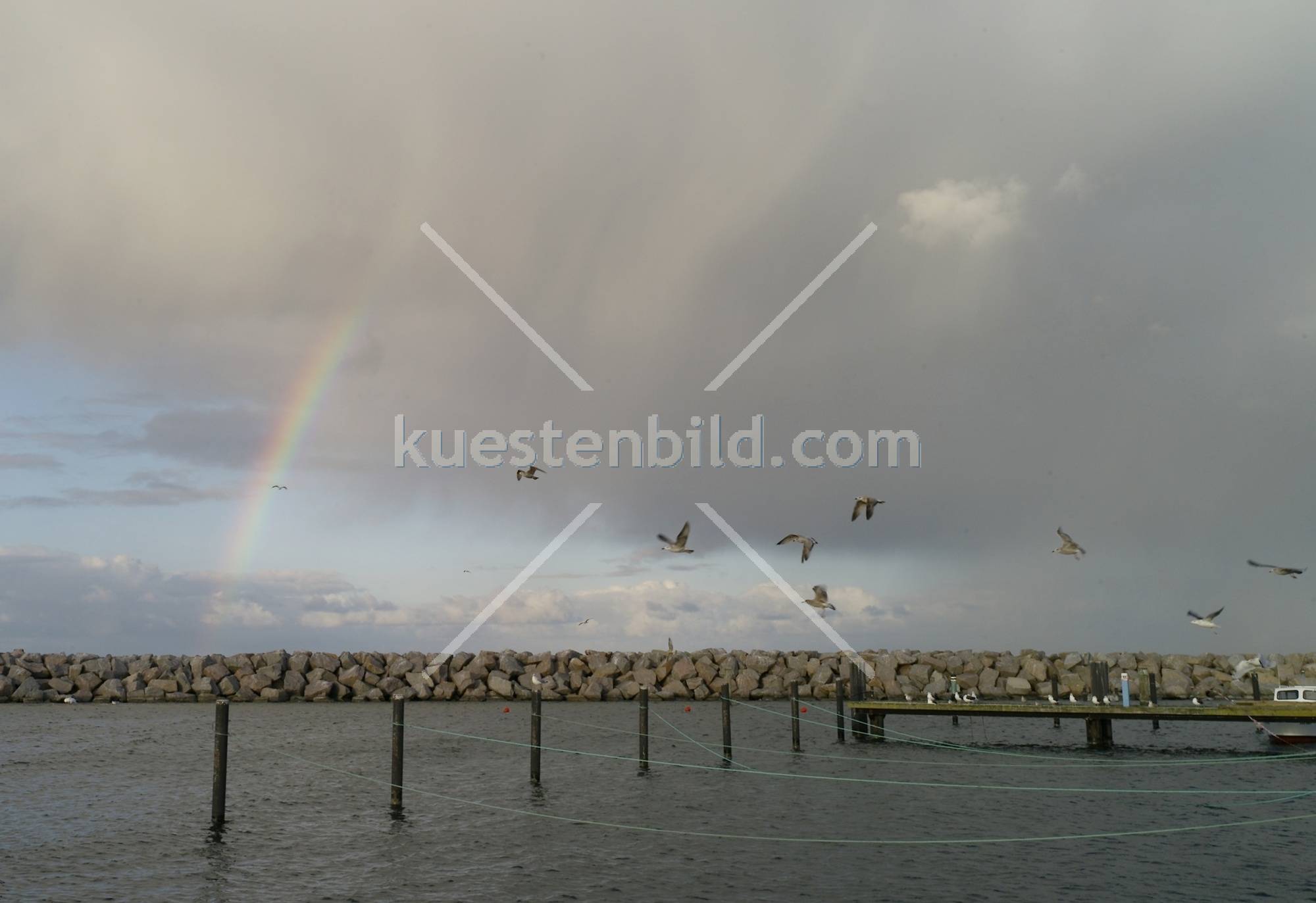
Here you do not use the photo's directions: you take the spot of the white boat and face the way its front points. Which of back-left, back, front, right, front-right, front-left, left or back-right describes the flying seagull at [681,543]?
front-left

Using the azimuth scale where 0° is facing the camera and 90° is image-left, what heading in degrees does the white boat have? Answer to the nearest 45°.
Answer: approximately 90°

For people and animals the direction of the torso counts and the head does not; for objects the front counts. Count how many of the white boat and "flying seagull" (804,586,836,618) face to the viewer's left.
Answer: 2

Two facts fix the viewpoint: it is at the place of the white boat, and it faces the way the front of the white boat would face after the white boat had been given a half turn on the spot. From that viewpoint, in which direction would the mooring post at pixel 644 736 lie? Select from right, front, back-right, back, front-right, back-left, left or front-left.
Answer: back-right

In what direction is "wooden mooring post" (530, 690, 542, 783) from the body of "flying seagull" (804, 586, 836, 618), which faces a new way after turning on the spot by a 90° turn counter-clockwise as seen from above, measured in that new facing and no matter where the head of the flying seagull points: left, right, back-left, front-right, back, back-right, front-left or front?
front-right

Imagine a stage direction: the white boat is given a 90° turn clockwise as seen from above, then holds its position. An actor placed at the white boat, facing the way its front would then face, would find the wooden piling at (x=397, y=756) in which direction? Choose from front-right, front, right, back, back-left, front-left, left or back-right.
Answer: back-left

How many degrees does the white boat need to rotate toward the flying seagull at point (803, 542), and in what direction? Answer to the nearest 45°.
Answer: approximately 45° to its left

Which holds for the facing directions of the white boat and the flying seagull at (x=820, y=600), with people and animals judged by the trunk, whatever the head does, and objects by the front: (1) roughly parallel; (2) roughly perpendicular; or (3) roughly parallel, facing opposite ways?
roughly parallel

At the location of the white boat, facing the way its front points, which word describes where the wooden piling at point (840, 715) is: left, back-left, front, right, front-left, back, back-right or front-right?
front

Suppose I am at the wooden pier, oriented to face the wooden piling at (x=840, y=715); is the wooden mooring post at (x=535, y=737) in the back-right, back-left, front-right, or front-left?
front-left

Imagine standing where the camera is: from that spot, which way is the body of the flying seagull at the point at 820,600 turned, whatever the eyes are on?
to the viewer's left
